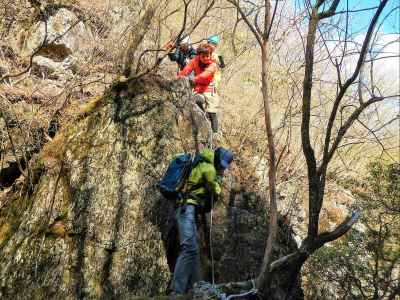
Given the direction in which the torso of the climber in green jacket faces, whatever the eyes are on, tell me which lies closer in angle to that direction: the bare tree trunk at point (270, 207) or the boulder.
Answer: the bare tree trunk

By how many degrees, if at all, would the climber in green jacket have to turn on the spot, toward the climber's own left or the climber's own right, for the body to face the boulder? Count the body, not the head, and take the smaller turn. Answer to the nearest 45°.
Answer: approximately 135° to the climber's own left

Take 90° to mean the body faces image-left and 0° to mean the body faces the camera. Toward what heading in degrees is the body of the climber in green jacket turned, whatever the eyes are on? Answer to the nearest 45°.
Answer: approximately 270°

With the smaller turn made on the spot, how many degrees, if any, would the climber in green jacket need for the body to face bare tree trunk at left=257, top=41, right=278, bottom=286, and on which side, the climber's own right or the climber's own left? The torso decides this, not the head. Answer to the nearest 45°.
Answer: approximately 45° to the climber's own right
